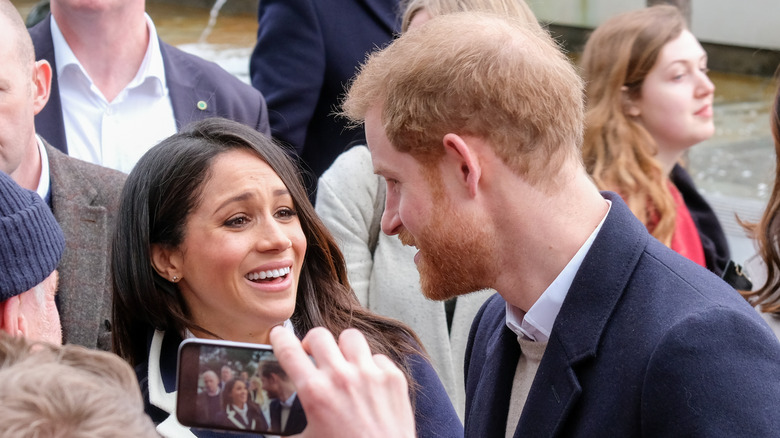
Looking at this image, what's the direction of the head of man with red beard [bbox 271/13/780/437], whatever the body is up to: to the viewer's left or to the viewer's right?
to the viewer's left

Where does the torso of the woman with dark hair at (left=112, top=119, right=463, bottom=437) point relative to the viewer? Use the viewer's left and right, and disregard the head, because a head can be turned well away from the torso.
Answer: facing the viewer and to the right of the viewer

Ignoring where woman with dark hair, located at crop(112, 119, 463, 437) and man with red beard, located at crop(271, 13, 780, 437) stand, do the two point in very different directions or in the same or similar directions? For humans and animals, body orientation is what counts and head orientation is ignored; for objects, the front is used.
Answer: very different directions

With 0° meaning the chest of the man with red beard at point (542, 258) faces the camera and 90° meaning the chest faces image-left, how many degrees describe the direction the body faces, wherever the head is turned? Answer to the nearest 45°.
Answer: approximately 90°

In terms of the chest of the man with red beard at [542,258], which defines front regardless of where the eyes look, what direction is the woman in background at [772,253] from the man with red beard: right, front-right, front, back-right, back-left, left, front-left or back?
back-right

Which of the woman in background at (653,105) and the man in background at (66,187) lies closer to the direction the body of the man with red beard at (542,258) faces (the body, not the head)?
the man in background

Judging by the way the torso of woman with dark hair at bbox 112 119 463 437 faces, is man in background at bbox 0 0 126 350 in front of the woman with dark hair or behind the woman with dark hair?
behind

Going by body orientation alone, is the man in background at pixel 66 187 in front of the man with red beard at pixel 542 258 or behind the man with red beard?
in front

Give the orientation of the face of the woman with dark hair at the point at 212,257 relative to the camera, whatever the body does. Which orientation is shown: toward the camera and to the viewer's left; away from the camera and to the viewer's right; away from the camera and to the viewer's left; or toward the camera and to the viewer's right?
toward the camera and to the viewer's right

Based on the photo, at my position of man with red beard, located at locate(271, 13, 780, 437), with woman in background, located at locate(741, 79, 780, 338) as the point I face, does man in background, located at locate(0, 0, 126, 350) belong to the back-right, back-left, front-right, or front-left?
back-left

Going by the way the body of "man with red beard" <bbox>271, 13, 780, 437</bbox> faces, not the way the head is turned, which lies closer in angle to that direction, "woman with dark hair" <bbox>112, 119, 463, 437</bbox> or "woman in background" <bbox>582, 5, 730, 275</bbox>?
the woman with dark hair

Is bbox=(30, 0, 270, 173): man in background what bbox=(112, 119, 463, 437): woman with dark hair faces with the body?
no

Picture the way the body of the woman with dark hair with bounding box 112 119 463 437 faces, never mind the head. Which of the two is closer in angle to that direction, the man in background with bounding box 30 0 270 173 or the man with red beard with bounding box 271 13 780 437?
the man with red beard

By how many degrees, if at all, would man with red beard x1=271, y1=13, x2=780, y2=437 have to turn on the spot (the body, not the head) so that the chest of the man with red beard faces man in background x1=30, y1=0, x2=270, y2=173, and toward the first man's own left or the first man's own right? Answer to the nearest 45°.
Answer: approximately 45° to the first man's own right

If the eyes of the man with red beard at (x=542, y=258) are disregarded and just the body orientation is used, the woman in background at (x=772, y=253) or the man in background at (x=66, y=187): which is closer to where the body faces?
the man in background
